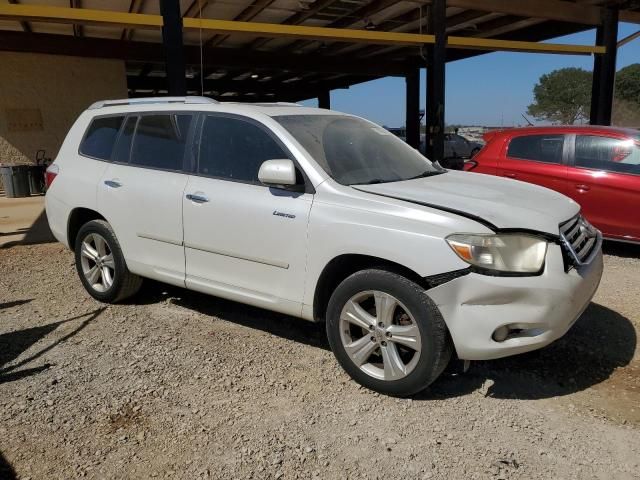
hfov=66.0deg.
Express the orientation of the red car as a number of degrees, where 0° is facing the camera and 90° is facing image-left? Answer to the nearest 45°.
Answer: approximately 270°

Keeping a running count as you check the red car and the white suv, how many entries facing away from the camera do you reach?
0

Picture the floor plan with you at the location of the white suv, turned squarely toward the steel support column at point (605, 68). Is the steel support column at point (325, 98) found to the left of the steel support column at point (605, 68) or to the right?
left

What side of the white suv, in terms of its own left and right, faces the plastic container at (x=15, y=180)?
back

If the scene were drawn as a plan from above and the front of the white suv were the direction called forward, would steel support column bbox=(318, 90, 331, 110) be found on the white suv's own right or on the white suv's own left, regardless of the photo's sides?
on the white suv's own left

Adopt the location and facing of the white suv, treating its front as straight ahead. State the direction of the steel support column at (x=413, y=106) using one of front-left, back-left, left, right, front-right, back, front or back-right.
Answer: back-left

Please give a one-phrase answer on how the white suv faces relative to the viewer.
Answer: facing the viewer and to the right of the viewer
